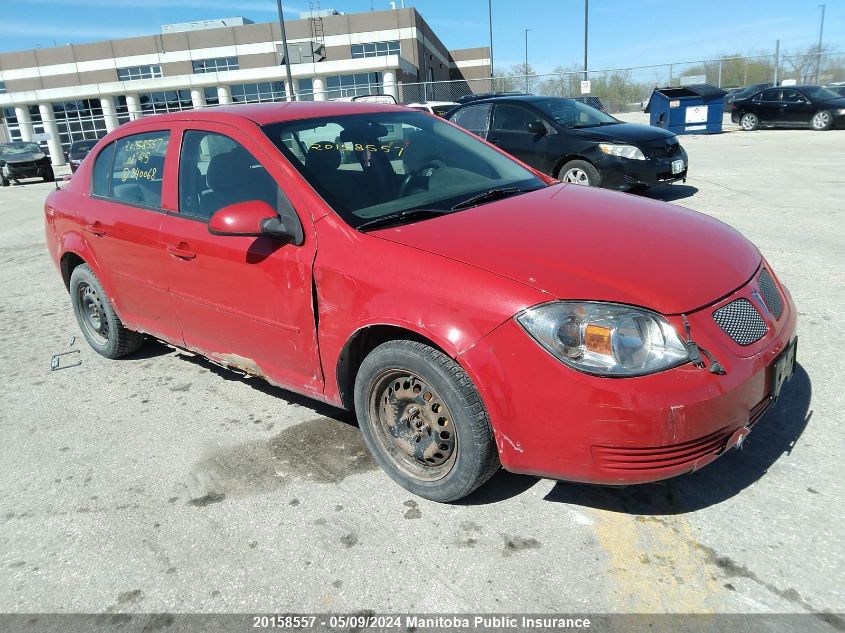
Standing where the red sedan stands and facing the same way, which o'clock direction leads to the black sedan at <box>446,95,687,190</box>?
The black sedan is roughly at 8 o'clock from the red sedan.

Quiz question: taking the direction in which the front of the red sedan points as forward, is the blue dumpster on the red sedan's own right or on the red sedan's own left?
on the red sedan's own left

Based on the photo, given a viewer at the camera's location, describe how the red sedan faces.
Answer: facing the viewer and to the right of the viewer

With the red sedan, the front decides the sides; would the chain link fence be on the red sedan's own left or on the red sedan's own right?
on the red sedan's own left

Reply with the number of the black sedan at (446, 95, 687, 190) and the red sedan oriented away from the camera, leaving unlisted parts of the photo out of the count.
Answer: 0
